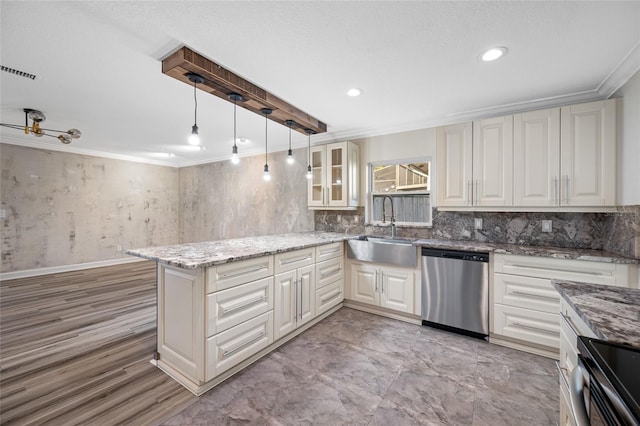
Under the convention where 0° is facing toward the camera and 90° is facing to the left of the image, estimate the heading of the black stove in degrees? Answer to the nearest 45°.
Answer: approximately 90°

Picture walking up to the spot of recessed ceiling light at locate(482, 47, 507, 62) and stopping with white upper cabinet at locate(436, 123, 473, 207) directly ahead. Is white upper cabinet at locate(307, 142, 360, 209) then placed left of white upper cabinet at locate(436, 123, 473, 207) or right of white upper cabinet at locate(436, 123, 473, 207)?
left

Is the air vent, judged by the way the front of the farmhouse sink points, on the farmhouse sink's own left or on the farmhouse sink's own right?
on the farmhouse sink's own right

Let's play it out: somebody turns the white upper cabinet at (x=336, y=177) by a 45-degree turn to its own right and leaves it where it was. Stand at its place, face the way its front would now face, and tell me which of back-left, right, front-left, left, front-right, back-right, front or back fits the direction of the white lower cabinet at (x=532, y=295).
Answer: back-left

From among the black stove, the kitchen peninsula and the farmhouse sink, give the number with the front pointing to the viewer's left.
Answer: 1

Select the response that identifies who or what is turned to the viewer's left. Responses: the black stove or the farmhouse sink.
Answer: the black stove

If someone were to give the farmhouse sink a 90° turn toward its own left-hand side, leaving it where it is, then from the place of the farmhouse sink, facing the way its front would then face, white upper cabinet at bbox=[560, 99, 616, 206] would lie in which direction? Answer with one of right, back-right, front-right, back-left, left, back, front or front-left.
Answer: front

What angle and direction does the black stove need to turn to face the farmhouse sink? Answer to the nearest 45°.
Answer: approximately 45° to its right

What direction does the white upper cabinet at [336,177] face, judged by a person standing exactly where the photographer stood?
facing the viewer and to the left of the viewer

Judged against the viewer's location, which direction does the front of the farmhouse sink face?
facing the viewer

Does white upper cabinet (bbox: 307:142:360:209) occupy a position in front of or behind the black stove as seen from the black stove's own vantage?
in front

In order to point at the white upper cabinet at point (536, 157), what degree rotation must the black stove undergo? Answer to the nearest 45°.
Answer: approximately 90° to its right

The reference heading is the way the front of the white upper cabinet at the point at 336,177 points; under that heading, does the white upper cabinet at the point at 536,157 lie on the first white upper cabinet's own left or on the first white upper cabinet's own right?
on the first white upper cabinet's own left
